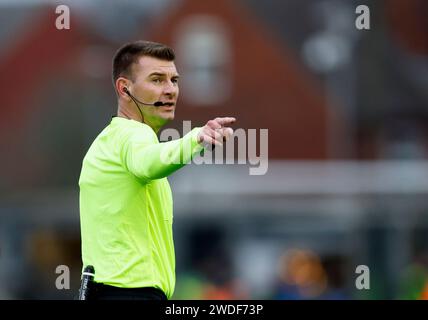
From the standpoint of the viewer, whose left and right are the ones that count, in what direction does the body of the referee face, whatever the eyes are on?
facing to the right of the viewer

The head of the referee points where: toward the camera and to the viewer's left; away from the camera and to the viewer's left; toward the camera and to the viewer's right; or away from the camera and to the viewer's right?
toward the camera and to the viewer's right
